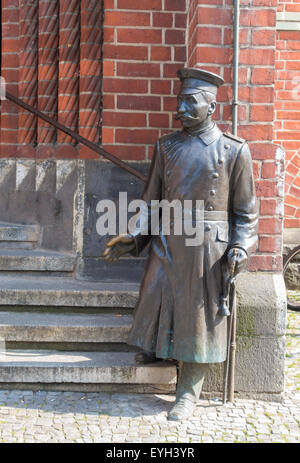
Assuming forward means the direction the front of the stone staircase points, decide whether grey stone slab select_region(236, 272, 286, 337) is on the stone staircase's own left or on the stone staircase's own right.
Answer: on the stone staircase's own left

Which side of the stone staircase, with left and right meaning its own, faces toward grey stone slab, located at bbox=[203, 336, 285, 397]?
left

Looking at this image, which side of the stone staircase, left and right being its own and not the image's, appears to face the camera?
front
